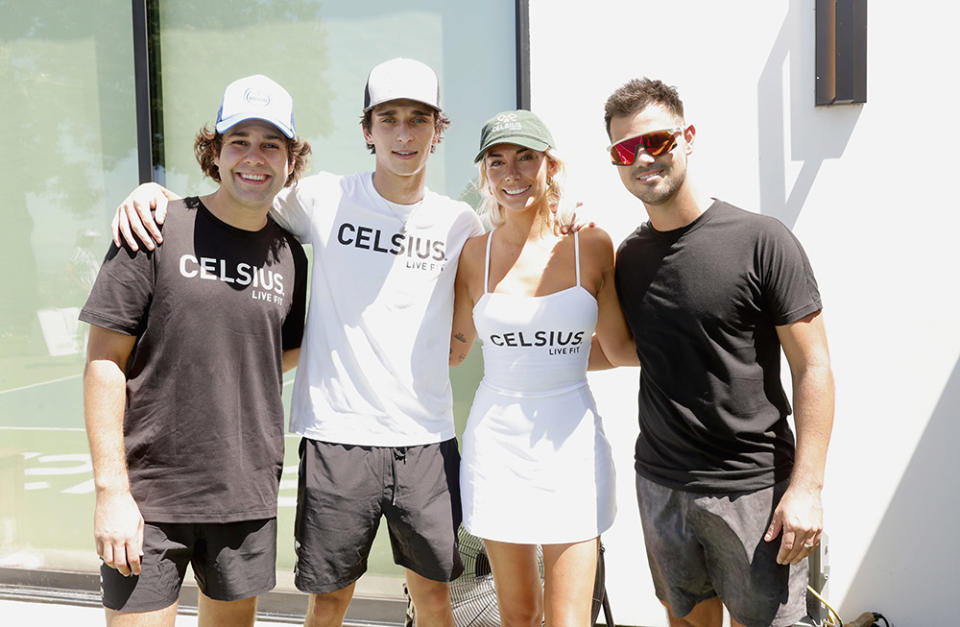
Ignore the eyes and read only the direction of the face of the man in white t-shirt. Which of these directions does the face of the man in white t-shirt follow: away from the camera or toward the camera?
toward the camera

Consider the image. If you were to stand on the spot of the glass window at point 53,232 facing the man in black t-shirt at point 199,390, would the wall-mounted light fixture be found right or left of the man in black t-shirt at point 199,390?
left

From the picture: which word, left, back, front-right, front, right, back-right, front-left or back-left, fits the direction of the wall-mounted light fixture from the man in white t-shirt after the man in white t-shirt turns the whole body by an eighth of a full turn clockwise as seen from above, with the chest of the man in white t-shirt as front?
back-left

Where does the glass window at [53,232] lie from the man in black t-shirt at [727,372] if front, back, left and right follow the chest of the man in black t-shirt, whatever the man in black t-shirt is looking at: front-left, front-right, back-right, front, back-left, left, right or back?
front-right

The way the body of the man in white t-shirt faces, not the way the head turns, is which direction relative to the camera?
toward the camera

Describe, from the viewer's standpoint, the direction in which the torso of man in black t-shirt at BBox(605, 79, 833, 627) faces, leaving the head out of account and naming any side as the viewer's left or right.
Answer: facing the viewer and to the left of the viewer

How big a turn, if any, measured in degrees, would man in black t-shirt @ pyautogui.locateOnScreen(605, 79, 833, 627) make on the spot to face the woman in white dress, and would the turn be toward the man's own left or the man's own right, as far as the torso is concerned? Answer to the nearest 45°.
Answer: approximately 45° to the man's own right

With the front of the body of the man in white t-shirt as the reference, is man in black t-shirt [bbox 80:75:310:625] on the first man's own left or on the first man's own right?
on the first man's own right

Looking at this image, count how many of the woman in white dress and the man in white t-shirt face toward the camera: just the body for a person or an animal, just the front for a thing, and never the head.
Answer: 2

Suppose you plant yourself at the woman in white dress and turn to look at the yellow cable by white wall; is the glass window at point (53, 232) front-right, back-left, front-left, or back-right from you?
back-left

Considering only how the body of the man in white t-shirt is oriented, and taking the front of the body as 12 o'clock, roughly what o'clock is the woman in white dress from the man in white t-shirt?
The woman in white dress is roughly at 10 o'clock from the man in white t-shirt.

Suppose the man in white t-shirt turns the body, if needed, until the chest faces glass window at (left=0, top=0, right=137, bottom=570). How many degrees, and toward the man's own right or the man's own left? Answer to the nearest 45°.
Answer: approximately 135° to the man's own right

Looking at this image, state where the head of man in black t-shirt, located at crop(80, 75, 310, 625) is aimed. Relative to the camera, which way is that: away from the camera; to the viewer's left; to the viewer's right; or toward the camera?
toward the camera

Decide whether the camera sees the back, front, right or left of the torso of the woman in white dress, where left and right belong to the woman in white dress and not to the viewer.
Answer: front

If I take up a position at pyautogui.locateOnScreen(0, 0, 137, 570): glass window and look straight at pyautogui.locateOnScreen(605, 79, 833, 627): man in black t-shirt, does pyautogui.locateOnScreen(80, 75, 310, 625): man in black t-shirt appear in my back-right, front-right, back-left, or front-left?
front-right
